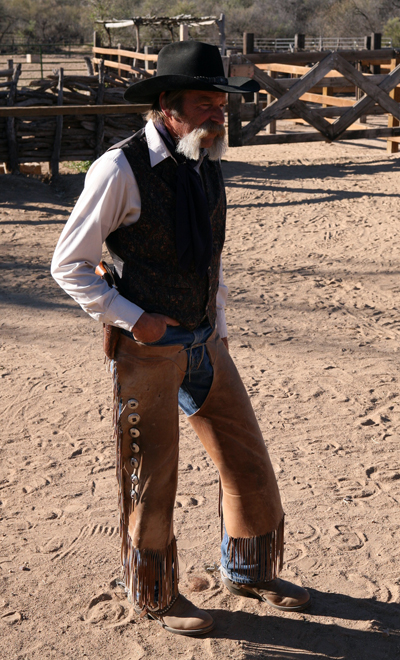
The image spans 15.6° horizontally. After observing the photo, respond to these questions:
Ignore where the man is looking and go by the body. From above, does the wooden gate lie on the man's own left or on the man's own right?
on the man's own left

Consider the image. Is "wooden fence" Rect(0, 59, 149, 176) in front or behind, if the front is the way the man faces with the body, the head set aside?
behind

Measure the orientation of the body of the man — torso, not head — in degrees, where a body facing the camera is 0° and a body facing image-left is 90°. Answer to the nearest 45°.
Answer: approximately 315°

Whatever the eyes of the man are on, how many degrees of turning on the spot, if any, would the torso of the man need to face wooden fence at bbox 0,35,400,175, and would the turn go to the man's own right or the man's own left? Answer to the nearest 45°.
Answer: approximately 135° to the man's own left
